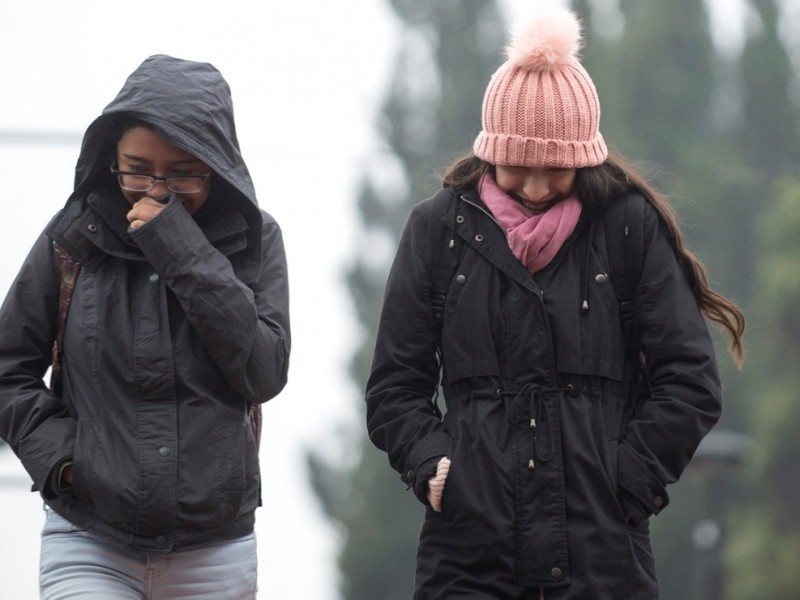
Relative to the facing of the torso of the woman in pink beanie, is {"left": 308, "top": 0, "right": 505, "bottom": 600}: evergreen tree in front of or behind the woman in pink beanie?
behind

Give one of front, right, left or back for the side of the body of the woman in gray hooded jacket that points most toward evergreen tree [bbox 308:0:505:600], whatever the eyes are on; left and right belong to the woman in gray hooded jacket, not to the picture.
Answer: back

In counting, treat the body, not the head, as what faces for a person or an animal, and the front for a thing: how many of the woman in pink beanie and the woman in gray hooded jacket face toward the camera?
2

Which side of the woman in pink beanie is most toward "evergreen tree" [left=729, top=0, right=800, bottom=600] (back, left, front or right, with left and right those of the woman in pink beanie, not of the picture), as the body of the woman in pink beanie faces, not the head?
back

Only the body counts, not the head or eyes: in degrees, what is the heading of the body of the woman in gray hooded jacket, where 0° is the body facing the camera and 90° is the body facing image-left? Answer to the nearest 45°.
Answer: approximately 0°

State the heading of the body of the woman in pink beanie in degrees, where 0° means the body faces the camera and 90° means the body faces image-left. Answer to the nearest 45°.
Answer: approximately 0°

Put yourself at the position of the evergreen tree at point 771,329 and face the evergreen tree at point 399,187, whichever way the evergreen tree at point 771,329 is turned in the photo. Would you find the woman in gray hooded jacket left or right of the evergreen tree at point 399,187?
left

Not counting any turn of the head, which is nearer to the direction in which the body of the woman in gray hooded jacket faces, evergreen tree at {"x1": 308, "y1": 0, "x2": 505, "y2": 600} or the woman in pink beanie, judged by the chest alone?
the woman in pink beanie

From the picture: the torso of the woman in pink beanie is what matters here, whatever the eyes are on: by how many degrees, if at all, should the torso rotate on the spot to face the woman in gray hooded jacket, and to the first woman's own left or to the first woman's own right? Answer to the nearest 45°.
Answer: approximately 90° to the first woman's own right
